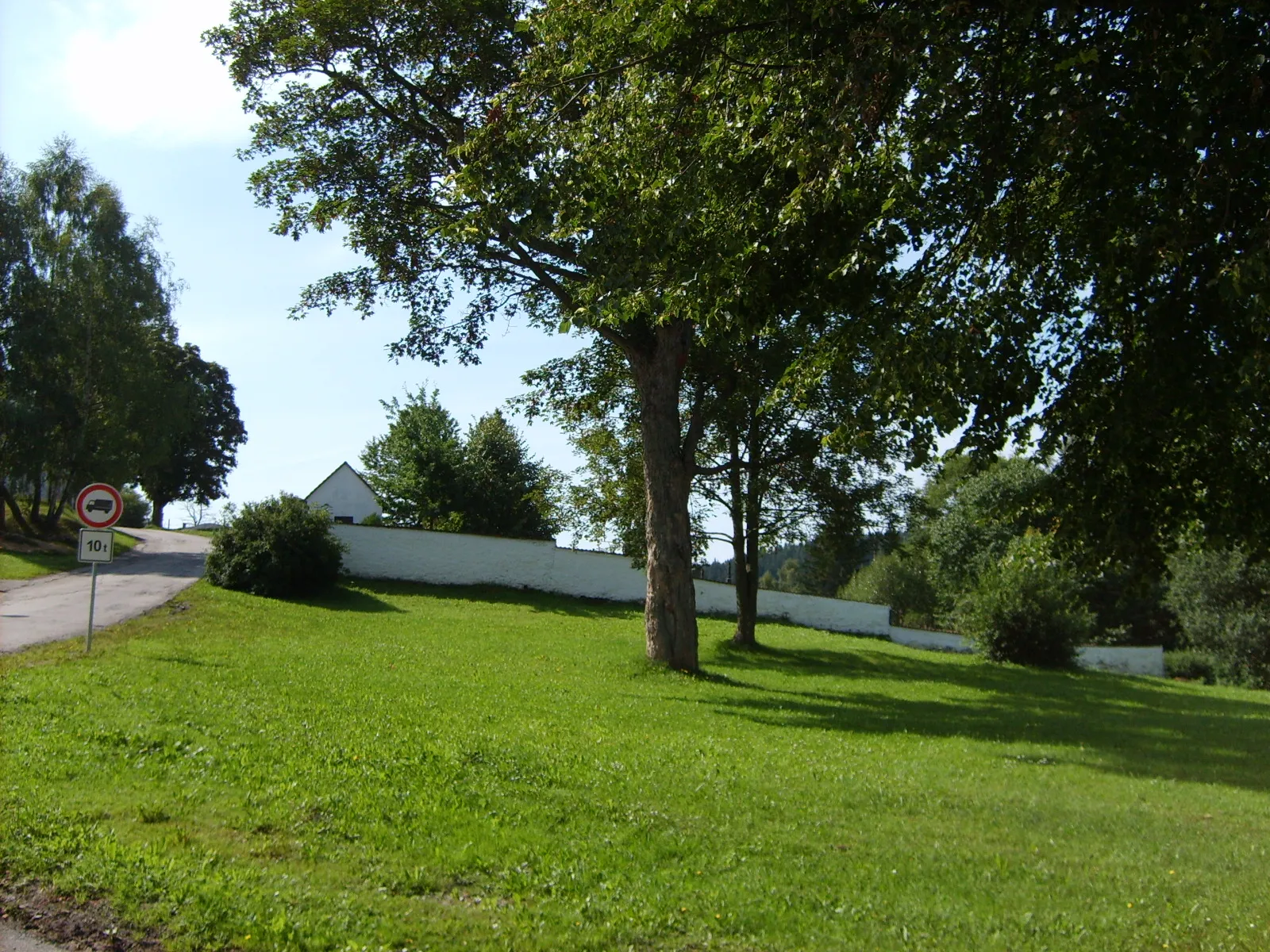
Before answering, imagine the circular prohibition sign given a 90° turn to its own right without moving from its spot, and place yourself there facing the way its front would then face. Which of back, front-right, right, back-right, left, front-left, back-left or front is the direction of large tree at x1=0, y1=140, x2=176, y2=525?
right

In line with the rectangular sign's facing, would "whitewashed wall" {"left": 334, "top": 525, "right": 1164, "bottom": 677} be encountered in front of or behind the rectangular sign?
behind

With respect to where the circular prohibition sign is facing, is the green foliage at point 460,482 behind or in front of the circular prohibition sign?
behind

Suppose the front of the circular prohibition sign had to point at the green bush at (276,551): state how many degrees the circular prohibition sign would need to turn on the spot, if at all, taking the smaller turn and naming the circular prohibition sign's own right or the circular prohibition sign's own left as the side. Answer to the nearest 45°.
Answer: approximately 180°

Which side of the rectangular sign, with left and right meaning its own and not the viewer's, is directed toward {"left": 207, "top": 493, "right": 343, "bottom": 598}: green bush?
back

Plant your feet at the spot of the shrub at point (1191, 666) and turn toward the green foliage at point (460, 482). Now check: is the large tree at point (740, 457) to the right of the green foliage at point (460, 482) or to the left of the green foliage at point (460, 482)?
left

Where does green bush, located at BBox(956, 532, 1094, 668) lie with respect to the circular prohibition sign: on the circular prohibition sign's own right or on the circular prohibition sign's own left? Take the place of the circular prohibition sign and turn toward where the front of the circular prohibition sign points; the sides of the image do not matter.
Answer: on the circular prohibition sign's own left

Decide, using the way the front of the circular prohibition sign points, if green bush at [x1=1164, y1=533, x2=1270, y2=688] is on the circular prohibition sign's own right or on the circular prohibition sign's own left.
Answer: on the circular prohibition sign's own left

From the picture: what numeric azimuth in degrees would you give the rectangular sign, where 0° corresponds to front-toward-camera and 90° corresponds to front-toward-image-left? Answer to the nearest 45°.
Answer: approximately 0°

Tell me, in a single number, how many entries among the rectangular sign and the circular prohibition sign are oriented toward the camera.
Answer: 2

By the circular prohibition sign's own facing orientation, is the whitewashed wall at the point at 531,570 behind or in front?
behind
